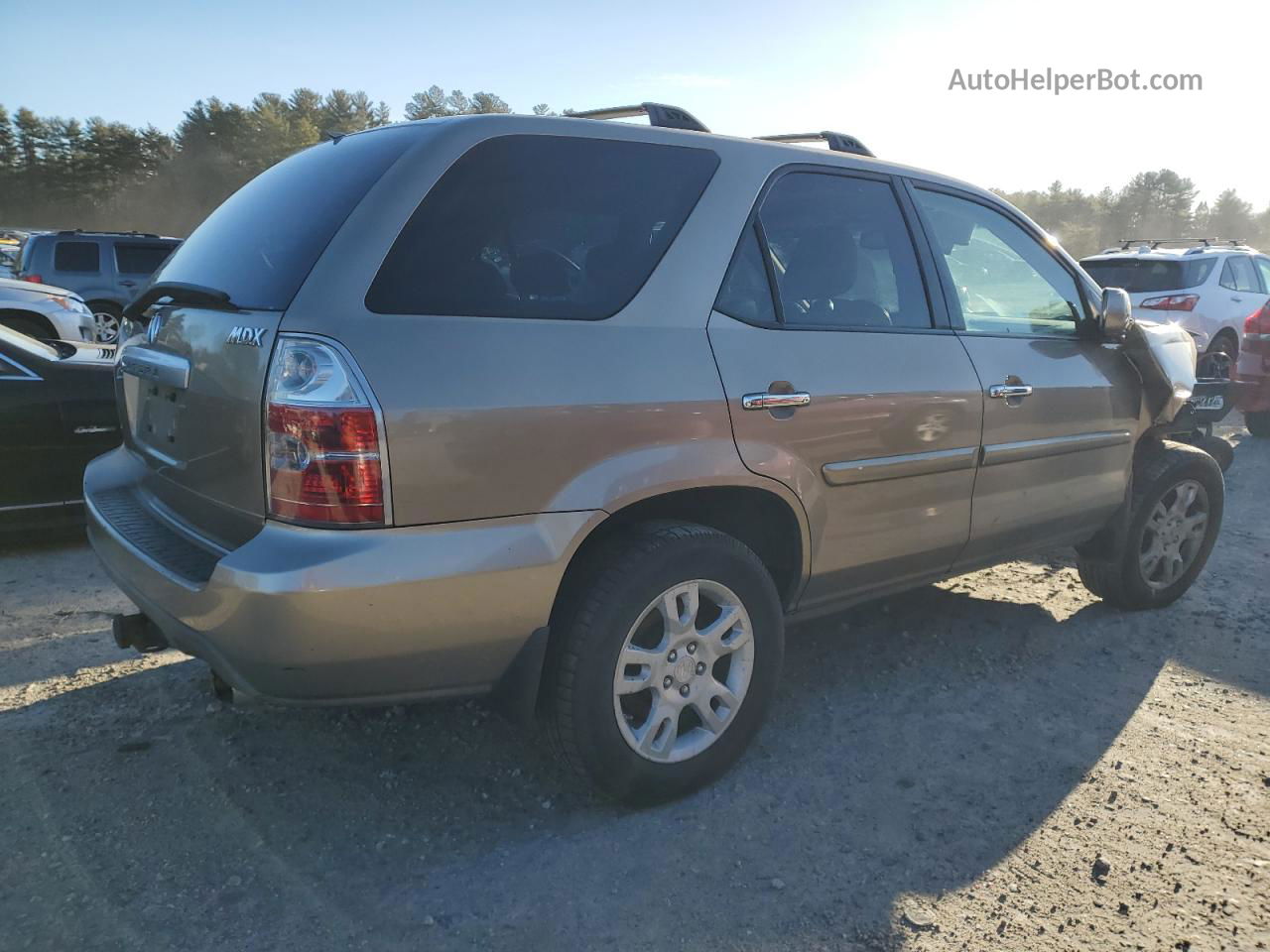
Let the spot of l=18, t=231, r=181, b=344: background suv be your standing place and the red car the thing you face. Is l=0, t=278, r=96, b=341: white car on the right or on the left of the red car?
right

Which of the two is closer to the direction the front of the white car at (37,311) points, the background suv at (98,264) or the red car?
the red car

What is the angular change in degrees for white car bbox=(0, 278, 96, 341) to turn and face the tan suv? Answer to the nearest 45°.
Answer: approximately 45° to its right

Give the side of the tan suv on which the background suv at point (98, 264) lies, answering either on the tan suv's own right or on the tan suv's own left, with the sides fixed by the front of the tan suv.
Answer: on the tan suv's own left

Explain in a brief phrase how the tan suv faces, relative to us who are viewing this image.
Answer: facing away from the viewer and to the right of the viewer

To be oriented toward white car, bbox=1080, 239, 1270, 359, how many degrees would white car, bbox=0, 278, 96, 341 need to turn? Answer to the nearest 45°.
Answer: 0° — it already faces it

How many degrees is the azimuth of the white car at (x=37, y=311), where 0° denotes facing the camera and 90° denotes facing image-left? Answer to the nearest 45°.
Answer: approximately 315°

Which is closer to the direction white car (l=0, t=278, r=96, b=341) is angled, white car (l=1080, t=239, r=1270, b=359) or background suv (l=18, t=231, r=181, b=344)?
the white car

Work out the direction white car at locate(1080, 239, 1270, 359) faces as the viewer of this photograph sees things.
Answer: facing away from the viewer and to the right of the viewer

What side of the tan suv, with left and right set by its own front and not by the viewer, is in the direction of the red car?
front

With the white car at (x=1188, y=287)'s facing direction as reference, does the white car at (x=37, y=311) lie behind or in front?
behind
